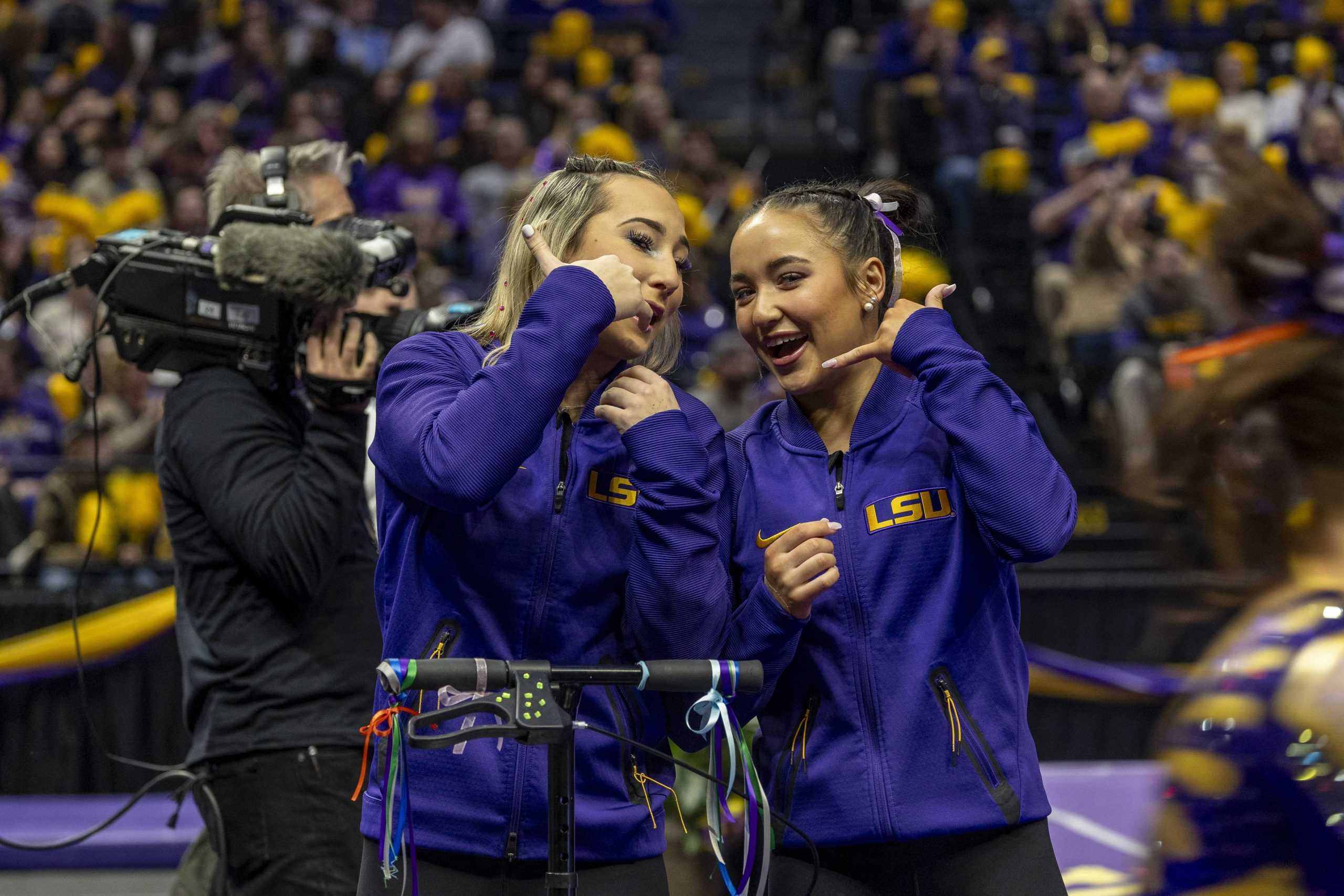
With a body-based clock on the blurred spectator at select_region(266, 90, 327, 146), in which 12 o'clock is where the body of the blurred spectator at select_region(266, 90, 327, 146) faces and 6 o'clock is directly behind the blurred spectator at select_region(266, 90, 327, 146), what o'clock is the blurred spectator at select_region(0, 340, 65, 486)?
the blurred spectator at select_region(0, 340, 65, 486) is roughly at 1 o'clock from the blurred spectator at select_region(266, 90, 327, 146).

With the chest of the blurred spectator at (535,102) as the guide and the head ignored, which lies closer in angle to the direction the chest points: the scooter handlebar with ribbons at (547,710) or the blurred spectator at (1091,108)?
the scooter handlebar with ribbons

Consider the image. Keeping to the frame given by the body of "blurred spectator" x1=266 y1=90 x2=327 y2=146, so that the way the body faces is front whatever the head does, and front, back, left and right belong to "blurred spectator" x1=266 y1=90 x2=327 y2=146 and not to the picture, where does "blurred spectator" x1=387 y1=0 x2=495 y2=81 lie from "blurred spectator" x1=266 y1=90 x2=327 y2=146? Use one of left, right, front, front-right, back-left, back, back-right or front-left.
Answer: back-left

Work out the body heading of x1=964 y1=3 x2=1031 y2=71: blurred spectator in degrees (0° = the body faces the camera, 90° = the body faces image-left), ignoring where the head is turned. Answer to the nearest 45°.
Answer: approximately 0°

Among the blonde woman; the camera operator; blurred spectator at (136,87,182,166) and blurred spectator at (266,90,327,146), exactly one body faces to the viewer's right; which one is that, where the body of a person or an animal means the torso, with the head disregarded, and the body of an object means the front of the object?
the camera operator

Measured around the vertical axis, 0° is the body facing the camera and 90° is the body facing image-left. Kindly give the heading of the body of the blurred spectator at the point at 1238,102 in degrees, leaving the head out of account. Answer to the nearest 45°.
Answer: approximately 45°

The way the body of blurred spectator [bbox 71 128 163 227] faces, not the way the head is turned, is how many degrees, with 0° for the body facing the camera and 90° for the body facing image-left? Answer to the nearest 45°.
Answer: approximately 0°

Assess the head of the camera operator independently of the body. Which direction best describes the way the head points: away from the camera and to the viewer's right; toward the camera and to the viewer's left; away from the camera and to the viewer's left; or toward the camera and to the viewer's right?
away from the camera and to the viewer's right
